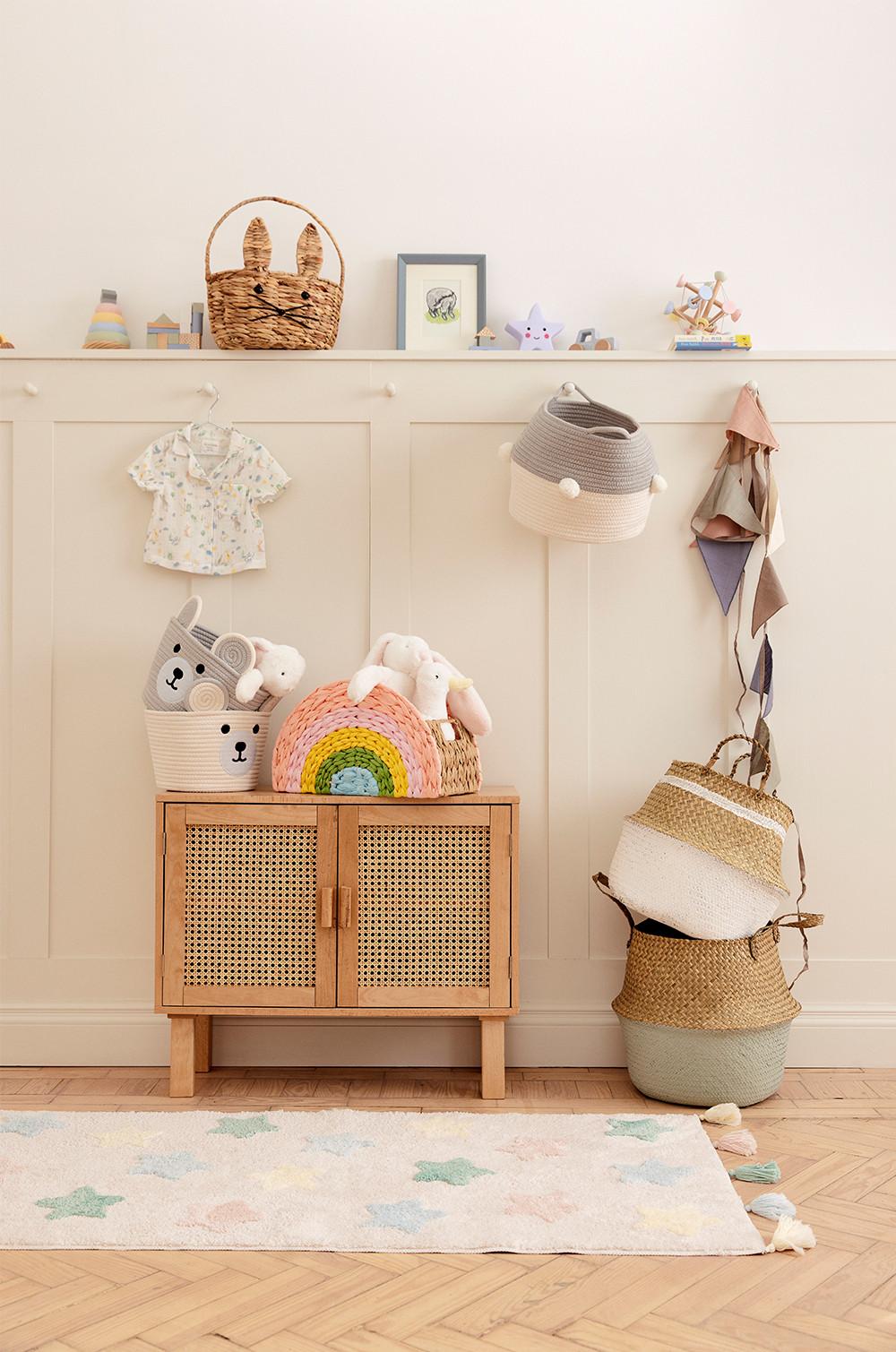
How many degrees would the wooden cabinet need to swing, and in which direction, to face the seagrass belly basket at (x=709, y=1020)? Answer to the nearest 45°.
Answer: approximately 90° to its left

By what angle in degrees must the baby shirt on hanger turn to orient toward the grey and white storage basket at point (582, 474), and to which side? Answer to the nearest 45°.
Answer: approximately 45° to its left

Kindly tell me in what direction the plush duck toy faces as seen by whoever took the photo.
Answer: facing to the right of the viewer

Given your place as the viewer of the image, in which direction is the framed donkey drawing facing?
facing the viewer

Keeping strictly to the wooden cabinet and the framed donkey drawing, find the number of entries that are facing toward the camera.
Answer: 2

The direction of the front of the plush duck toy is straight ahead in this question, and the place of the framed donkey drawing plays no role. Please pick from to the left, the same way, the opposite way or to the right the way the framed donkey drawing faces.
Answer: to the right

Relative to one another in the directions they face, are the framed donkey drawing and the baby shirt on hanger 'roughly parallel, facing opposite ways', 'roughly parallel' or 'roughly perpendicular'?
roughly parallel

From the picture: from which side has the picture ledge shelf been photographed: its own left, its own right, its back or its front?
front

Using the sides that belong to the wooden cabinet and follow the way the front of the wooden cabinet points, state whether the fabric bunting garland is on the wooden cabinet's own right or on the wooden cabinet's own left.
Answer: on the wooden cabinet's own left

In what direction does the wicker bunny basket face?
toward the camera

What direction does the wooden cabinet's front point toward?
toward the camera

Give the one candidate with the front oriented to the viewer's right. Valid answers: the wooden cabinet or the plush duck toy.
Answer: the plush duck toy
